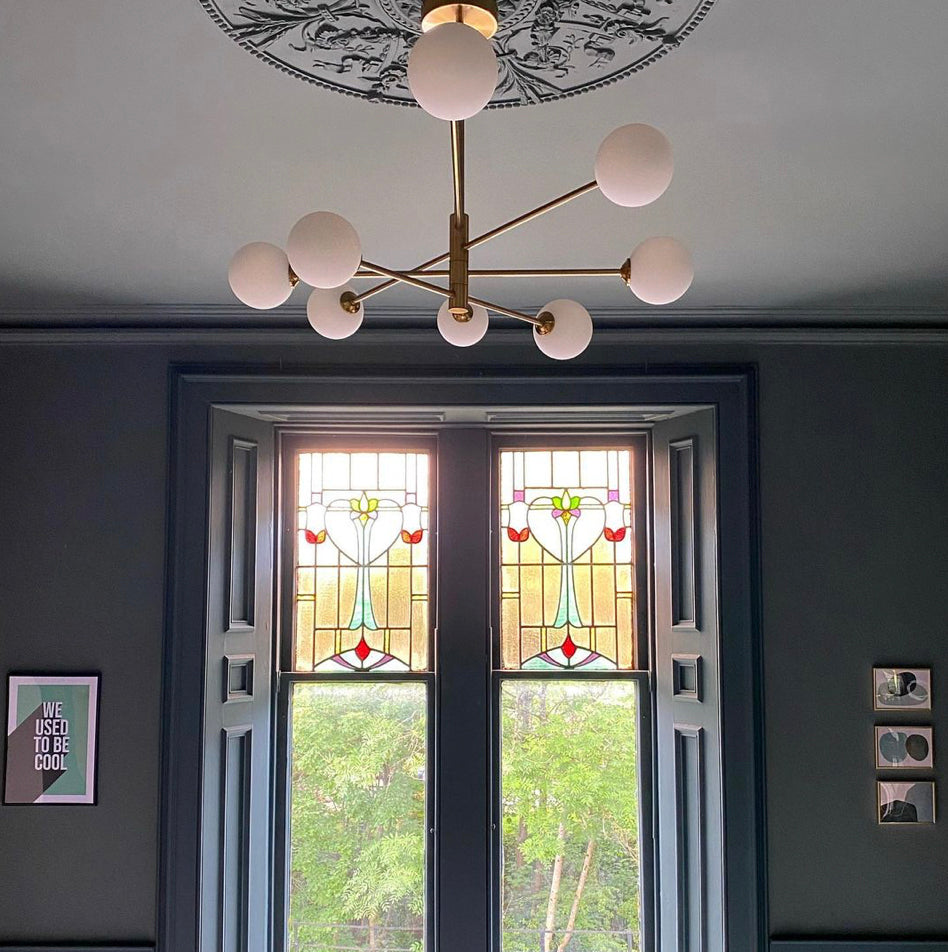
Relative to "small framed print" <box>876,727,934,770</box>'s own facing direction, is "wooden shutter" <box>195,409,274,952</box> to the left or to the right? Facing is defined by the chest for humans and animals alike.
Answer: on its right

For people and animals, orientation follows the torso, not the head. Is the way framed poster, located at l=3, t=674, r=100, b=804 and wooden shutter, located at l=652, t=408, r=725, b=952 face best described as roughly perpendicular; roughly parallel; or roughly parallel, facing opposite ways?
roughly perpendicular

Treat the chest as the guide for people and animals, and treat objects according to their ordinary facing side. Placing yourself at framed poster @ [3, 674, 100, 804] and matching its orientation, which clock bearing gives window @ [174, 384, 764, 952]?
The window is roughly at 9 o'clock from the framed poster.

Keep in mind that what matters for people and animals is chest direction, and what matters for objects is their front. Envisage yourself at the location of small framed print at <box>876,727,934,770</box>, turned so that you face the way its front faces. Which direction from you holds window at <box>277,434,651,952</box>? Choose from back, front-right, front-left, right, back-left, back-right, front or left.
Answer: right

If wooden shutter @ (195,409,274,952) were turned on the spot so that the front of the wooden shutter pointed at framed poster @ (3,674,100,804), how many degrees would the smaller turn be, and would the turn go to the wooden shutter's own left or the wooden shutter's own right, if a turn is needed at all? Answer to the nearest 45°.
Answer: approximately 135° to the wooden shutter's own right

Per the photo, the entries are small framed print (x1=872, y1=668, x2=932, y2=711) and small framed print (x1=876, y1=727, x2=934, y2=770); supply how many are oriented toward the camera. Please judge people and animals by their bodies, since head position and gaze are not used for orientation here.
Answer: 2

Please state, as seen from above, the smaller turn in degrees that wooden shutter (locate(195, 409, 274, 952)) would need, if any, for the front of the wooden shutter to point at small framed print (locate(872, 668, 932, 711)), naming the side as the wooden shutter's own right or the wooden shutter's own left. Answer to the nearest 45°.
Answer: approximately 45° to the wooden shutter's own left

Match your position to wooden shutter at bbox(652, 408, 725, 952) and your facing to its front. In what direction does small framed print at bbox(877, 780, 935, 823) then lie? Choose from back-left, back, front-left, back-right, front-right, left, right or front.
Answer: back-left

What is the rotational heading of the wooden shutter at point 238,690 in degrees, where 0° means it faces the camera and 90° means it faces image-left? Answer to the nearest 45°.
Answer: approximately 315°

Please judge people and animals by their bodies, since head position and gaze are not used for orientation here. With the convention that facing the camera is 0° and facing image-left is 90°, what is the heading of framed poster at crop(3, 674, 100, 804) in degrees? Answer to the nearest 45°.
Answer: approximately 0°

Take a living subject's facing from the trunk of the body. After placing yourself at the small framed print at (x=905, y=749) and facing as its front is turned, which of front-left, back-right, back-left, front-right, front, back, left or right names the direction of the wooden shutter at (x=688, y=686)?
right
